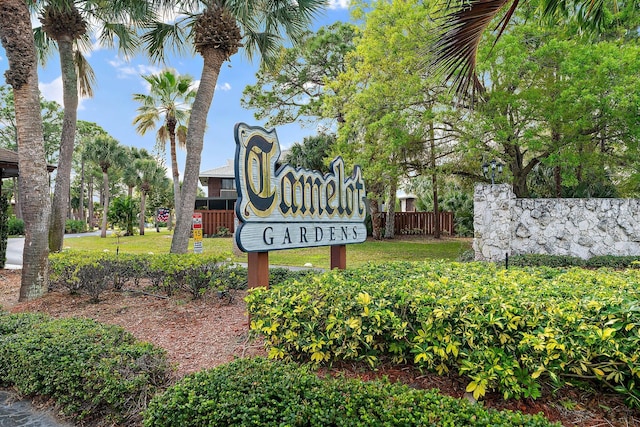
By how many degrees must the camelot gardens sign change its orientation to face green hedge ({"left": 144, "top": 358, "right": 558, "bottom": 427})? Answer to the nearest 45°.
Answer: approximately 45° to its right

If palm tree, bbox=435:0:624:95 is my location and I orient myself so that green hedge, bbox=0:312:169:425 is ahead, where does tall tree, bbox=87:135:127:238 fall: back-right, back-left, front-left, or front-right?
front-right

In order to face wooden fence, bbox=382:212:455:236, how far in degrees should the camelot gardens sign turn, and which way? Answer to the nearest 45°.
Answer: approximately 135° to its left

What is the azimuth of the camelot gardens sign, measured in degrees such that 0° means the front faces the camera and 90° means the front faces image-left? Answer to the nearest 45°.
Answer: approximately 315°

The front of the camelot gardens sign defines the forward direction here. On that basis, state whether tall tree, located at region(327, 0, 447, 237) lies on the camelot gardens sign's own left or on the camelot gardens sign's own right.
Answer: on the camelot gardens sign's own left

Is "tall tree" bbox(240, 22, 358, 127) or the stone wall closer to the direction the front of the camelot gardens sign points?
the stone wall

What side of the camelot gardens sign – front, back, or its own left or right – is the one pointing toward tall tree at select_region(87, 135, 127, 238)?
back

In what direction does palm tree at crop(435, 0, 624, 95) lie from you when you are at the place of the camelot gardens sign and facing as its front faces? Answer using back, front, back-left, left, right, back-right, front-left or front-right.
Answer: front

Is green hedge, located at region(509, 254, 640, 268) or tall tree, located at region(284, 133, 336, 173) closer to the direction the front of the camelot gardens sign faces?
the green hedge

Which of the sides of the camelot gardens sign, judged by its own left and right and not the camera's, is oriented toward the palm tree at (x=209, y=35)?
back

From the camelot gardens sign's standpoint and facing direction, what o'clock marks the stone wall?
The stone wall is roughly at 9 o'clock from the camelot gardens sign.

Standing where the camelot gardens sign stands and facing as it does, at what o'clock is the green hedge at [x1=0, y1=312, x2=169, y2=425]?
The green hedge is roughly at 3 o'clock from the camelot gardens sign.

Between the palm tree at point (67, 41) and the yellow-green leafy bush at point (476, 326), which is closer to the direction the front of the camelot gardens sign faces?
the yellow-green leafy bush

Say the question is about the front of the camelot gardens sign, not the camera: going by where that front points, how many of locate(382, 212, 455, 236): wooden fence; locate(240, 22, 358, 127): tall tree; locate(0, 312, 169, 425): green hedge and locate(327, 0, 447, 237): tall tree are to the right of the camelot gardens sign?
1
